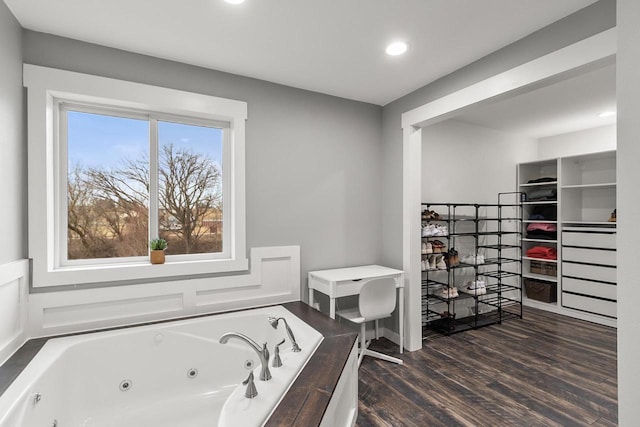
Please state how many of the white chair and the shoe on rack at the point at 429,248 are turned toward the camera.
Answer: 1

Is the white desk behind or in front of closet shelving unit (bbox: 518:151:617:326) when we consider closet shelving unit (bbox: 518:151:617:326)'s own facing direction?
in front

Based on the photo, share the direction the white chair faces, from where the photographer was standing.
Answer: facing away from the viewer and to the left of the viewer

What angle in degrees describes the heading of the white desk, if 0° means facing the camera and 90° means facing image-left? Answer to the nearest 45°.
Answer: approximately 315°

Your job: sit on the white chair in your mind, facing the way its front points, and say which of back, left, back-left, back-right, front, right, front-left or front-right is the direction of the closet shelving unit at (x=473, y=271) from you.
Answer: right

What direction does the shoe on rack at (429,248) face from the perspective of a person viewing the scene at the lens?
facing the viewer

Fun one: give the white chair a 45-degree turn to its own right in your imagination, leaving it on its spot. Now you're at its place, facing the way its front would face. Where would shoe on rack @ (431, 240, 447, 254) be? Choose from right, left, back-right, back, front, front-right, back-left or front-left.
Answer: front-right

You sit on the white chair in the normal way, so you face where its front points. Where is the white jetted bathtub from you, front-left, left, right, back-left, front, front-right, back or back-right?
left

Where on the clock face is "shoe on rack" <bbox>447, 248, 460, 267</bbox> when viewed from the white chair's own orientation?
The shoe on rack is roughly at 3 o'clock from the white chair.

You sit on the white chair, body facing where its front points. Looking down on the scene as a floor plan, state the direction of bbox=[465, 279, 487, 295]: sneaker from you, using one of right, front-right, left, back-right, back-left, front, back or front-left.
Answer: right

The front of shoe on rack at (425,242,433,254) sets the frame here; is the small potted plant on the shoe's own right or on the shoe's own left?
on the shoe's own right

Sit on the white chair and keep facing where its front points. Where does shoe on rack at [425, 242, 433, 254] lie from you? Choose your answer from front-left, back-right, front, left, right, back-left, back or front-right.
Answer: right

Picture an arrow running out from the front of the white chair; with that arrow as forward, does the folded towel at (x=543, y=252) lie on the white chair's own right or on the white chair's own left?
on the white chair's own right

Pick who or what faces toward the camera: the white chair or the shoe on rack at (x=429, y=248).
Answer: the shoe on rack

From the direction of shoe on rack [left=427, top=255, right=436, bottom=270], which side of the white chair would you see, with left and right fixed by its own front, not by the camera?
right
